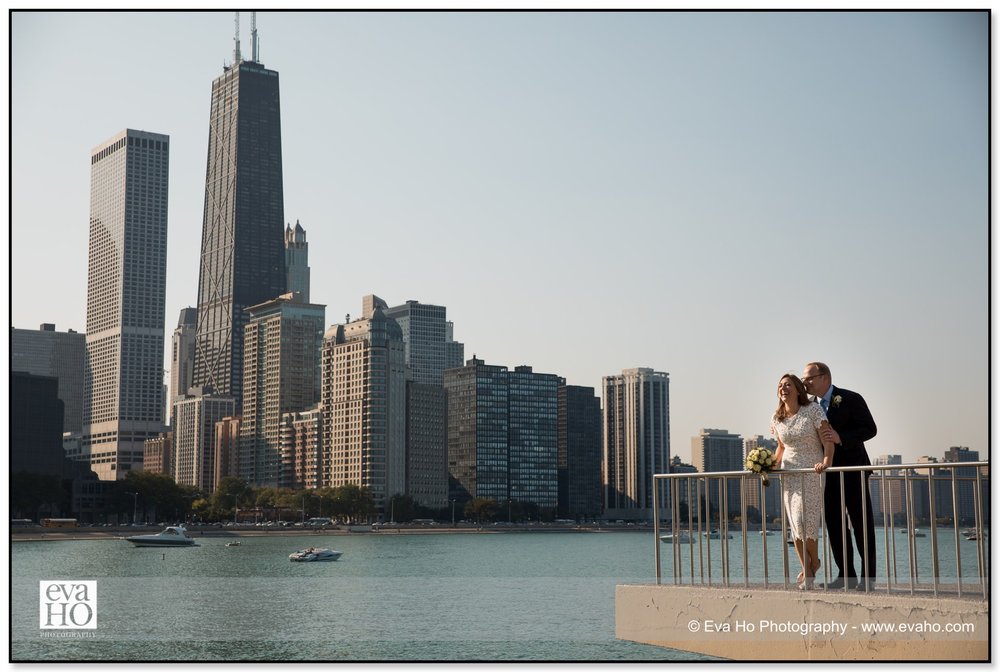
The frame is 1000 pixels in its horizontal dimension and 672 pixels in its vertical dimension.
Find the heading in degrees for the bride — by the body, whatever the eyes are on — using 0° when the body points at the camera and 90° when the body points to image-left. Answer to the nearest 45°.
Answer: approximately 45°

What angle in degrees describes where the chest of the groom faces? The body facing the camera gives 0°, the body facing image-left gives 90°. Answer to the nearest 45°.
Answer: approximately 45°
